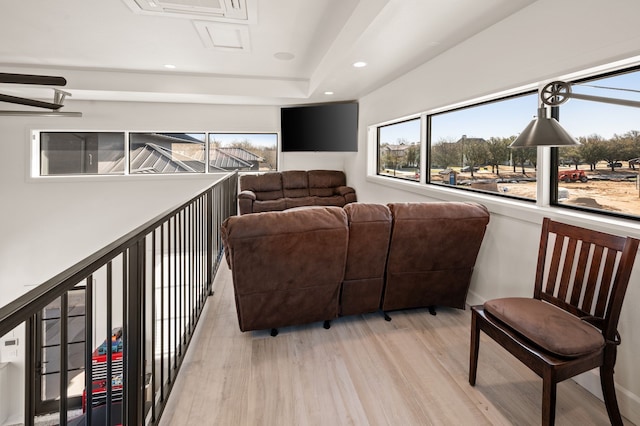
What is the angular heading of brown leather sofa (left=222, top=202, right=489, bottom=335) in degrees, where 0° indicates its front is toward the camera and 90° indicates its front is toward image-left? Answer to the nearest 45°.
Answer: approximately 180°

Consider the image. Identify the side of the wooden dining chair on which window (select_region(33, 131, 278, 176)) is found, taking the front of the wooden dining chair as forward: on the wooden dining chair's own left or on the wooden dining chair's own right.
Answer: on the wooden dining chair's own right

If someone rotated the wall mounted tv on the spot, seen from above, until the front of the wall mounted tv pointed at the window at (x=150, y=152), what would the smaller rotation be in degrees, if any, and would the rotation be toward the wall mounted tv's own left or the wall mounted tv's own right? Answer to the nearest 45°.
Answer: approximately 45° to the wall mounted tv's own right

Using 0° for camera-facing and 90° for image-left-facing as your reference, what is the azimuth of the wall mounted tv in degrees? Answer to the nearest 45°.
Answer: approximately 45°

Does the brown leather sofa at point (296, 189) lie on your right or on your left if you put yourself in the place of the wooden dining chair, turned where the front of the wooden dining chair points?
on your right

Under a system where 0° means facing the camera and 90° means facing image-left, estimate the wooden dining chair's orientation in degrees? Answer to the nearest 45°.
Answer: approximately 45°
